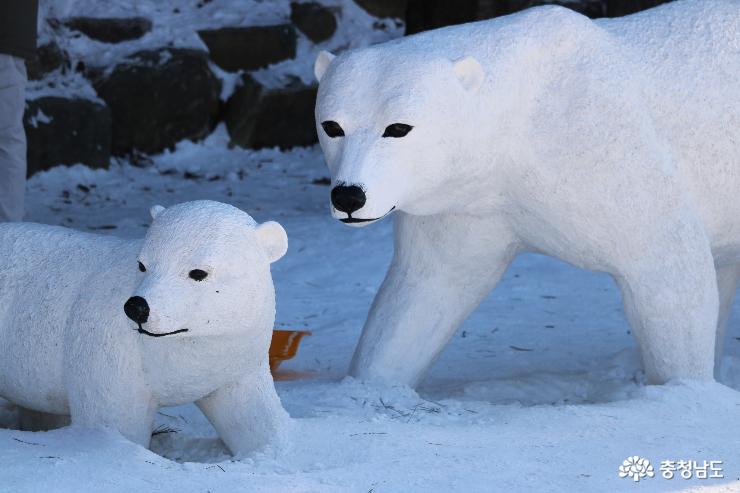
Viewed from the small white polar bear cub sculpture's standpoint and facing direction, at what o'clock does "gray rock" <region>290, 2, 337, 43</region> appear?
The gray rock is roughly at 8 o'clock from the small white polar bear cub sculpture.

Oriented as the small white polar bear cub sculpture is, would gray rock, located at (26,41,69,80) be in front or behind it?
behind

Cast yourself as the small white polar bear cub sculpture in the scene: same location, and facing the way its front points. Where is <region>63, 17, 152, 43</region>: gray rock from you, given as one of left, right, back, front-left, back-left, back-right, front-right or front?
back-left

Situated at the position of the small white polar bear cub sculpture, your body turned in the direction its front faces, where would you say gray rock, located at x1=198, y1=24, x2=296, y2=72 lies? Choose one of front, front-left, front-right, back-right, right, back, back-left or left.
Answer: back-left

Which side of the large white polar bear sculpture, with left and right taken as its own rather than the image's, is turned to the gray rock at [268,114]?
right

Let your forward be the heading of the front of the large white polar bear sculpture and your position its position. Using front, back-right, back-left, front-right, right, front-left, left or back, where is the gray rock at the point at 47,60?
right

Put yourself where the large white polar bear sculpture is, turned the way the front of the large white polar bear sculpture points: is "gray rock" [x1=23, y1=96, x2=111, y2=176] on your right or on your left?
on your right

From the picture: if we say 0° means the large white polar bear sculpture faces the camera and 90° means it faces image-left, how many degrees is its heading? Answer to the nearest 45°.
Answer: approximately 45°

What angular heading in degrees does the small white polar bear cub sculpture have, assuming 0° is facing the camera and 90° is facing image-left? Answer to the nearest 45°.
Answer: approximately 315°

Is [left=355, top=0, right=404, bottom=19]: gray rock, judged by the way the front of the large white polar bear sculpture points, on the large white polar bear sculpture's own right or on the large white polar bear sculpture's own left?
on the large white polar bear sculpture's own right

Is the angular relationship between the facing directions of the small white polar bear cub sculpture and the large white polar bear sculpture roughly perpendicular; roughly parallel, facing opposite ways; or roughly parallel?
roughly perpendicular

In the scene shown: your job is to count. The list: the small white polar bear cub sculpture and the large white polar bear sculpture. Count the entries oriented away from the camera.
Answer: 0

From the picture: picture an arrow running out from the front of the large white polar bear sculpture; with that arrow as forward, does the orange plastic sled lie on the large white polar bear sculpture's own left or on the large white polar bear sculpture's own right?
on the large white polar bear sculpture's own right

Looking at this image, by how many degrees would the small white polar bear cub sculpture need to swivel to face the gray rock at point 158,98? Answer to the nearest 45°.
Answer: approximately 135° to its left

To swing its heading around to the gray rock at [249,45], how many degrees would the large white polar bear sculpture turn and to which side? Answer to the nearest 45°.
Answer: approximately 90° to its right
